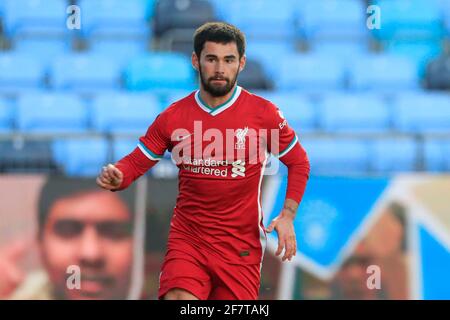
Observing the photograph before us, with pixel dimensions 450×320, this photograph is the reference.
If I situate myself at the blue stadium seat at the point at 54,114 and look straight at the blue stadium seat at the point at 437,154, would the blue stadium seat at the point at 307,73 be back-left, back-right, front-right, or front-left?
front-left

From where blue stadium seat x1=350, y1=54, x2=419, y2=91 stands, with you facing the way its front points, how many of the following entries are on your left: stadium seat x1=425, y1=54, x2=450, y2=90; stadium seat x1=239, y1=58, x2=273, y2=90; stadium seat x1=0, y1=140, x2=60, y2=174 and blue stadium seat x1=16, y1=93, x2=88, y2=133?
1

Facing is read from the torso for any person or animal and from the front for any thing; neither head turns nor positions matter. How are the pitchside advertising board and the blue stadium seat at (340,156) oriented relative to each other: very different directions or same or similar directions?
same or similar directions

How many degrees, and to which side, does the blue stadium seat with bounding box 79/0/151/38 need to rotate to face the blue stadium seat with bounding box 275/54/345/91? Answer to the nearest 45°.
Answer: approximately 90° to its left

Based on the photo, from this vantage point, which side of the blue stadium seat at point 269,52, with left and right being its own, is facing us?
front

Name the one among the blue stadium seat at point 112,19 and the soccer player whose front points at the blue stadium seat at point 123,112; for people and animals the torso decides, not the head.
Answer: the blue stadium seat at point 112,19

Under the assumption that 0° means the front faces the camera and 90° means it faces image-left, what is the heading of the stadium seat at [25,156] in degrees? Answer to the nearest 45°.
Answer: approximately 0°

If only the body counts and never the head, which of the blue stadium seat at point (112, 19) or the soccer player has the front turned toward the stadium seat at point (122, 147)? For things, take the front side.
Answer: the blue stadium seat

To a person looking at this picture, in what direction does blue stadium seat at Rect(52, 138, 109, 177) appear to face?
facing the viewer

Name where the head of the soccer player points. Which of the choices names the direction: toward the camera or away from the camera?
toward the camera

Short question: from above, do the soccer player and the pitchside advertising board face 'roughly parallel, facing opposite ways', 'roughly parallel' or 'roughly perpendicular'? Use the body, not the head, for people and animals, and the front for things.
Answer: roughly parallel

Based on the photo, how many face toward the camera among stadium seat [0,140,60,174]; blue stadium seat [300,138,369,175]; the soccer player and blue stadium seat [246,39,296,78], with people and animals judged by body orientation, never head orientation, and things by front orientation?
4

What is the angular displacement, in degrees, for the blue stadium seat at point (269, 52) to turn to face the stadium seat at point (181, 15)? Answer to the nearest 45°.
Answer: approximately 90° to its right

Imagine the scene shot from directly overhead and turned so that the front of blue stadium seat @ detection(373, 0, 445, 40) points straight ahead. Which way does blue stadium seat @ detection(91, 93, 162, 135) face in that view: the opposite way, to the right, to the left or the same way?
the same way

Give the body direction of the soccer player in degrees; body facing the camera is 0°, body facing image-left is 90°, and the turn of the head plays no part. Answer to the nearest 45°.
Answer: approximately 0°

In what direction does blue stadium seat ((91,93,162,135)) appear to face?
toward the camera
